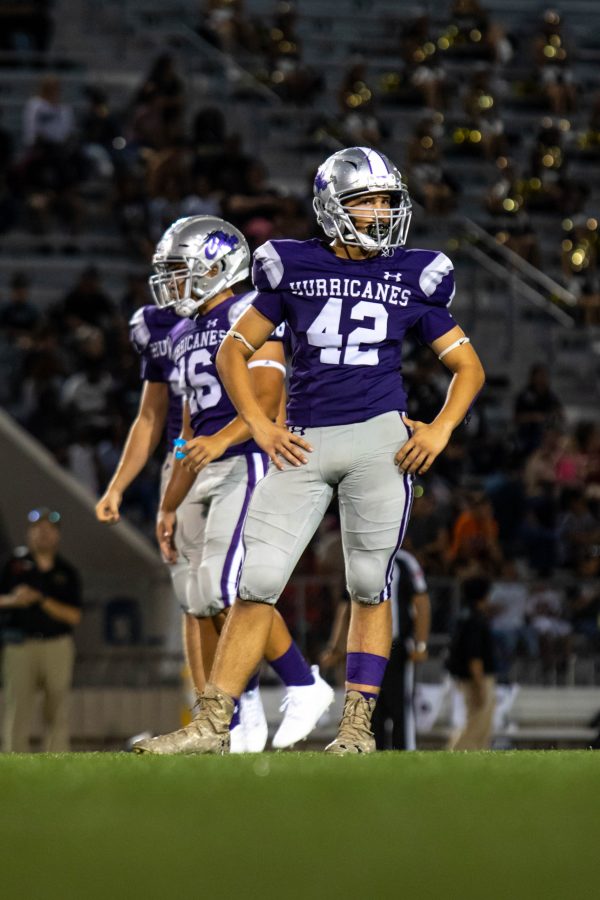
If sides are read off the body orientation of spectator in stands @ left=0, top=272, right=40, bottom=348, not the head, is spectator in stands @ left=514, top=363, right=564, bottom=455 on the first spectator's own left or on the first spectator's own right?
on the first spectator's own left

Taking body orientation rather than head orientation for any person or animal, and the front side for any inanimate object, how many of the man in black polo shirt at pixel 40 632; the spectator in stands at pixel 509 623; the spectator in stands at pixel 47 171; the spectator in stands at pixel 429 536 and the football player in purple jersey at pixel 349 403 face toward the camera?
5

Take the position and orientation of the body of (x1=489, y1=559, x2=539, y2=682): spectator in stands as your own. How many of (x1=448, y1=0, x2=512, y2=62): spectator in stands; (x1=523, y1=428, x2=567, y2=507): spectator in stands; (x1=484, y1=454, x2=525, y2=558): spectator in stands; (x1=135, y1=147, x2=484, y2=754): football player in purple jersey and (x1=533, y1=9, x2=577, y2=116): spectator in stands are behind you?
4

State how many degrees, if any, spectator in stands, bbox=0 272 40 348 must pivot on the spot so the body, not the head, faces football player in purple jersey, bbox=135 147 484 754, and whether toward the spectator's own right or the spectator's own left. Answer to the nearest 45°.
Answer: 0° — they already face them

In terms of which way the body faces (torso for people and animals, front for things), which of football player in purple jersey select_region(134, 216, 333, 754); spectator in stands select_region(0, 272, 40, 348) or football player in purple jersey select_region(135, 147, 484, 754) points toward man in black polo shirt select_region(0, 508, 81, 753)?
the spectator in stands

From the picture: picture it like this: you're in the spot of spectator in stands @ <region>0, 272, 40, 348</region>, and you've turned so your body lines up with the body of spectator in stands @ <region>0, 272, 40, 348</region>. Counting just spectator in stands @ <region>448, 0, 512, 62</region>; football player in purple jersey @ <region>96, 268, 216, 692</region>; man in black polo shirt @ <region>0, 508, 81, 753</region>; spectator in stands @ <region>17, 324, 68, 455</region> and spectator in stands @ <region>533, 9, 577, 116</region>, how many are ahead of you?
3

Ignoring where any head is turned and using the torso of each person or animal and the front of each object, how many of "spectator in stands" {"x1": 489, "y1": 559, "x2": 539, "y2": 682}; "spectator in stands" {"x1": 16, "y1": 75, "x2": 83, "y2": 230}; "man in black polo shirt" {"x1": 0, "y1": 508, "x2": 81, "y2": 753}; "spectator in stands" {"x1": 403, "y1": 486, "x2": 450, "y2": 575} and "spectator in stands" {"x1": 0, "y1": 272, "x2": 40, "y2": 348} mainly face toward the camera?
5

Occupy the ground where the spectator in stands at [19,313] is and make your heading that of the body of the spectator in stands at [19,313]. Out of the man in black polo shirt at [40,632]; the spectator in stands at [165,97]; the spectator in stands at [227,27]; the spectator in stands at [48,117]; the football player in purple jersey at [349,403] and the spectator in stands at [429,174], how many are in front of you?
2

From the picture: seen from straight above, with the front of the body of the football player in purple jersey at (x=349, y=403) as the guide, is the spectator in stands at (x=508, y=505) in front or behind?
behind

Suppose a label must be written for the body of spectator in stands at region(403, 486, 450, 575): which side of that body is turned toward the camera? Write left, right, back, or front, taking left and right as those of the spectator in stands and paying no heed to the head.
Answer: front

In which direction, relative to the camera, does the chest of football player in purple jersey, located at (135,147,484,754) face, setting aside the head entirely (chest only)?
toward the camera

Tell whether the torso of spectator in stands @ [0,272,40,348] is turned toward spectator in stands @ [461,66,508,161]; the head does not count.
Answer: no

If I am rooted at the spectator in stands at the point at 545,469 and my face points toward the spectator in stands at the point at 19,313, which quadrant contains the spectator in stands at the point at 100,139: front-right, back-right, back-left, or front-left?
front-right

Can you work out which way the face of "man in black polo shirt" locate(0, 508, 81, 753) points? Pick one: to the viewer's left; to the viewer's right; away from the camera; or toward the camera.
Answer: toward the camera

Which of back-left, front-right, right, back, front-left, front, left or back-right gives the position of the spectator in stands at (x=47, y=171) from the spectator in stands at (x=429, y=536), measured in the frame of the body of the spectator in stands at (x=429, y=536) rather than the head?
back-right

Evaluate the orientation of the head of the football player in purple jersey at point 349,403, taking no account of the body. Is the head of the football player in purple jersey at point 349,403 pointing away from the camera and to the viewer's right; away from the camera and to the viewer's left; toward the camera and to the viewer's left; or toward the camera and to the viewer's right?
toward the camera and to the viewer's right

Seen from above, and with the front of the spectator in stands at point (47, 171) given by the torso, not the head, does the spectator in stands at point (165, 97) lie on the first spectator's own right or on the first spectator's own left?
on the first spectator's own left

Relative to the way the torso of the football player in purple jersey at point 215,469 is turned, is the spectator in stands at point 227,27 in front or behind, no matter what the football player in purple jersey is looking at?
behind

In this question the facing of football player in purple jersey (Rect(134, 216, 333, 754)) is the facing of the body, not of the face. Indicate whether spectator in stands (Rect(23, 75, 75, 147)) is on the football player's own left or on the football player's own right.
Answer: on the football player's own right
